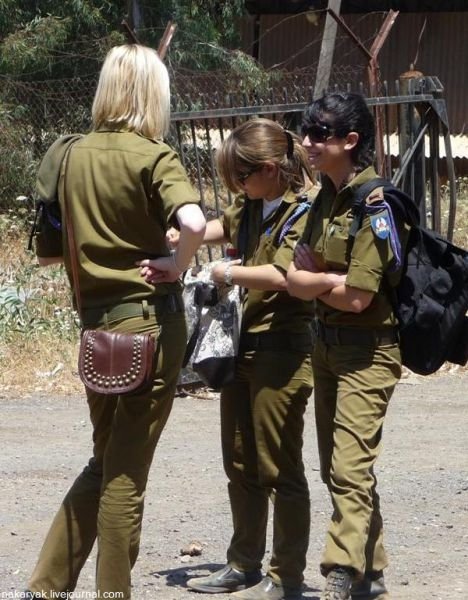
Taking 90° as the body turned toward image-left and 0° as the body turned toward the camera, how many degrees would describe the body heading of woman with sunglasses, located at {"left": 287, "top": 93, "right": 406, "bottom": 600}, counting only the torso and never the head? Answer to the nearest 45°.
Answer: approximately 45°

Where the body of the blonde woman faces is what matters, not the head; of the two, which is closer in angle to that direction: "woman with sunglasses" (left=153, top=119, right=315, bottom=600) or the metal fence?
the metal fence

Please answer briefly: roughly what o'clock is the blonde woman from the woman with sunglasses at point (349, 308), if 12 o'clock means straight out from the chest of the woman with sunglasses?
The blonde woman is roughly at 1 o'clock from the woman with sunglasses.

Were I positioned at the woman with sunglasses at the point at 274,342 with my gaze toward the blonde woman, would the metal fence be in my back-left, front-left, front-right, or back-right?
back-right

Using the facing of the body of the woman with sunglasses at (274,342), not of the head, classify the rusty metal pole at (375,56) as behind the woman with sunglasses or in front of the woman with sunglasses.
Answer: behind

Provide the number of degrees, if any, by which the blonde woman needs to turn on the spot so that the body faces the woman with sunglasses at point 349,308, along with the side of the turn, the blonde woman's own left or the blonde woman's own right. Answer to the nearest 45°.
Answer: approximately 90° to the blonde woman's own right

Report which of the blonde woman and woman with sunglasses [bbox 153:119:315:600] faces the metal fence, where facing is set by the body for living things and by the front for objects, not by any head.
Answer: the blonde woman

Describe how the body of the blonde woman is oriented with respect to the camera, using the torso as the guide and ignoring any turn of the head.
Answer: away from the camera

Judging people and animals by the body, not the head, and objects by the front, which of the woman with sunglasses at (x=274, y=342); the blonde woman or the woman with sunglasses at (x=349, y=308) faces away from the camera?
the blonde woman

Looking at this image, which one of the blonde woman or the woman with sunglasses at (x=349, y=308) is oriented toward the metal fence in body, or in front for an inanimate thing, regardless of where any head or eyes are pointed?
the blonde woman

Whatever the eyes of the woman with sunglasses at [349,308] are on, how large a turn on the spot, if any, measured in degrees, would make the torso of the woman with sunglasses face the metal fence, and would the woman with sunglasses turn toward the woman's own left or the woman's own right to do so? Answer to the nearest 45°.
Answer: approximately 135° to the woman's own right

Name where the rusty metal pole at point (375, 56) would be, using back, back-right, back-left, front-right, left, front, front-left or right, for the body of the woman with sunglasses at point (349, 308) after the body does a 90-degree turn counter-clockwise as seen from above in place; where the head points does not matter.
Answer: back-left

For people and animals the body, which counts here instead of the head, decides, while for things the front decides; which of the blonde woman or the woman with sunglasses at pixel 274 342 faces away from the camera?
the blonde woman

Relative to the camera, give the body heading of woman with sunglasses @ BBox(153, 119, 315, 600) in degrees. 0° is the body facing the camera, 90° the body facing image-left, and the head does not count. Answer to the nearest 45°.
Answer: approximately 45°

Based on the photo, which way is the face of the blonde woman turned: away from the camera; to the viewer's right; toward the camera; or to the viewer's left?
away from the camera

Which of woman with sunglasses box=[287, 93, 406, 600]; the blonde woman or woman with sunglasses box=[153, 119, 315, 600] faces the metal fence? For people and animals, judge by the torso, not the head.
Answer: the blonde woman
